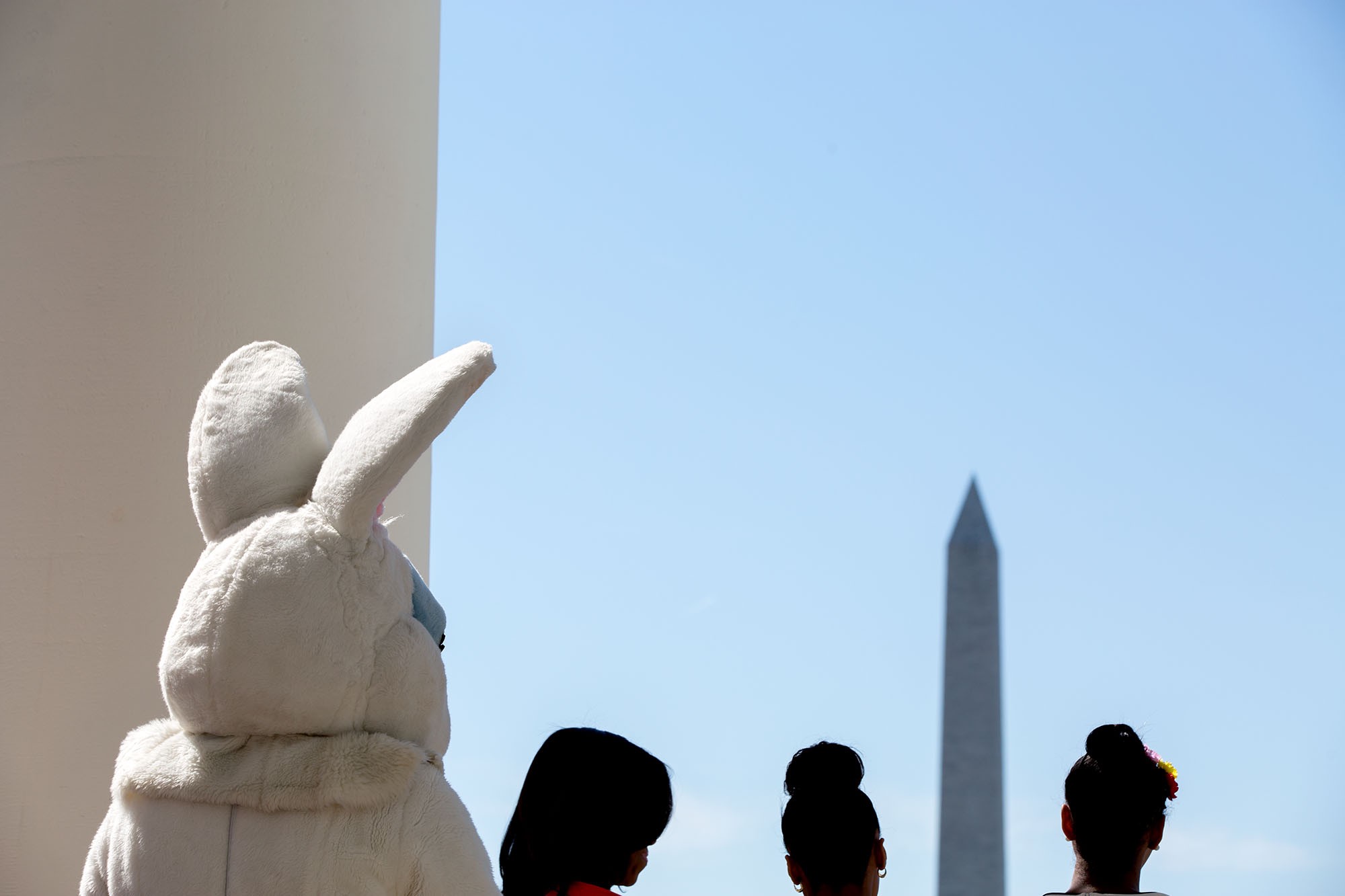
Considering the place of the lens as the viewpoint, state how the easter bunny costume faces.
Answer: facing away from the viewer and to the right of the viewer

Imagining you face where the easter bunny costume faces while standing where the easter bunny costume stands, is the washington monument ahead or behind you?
ahead

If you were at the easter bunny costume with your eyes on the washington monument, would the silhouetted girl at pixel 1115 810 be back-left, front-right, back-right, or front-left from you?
front-right

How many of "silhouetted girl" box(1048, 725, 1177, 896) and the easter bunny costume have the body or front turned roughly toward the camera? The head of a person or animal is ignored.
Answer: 0

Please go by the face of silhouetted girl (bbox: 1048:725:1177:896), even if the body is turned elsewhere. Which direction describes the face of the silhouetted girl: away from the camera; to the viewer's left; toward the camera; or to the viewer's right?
away from the camera

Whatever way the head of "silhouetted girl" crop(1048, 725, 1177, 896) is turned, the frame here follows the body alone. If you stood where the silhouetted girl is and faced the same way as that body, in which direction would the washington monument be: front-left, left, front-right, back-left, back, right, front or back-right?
front

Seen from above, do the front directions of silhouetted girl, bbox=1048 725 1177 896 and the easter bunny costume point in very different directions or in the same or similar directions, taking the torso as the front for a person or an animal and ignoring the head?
same or similar directions

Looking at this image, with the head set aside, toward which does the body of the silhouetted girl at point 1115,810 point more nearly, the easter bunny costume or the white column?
the white column

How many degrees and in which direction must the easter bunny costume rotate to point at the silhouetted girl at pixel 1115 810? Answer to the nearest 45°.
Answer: approximately 45° to its right

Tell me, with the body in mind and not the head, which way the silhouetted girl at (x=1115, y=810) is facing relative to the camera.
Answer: away from the camera

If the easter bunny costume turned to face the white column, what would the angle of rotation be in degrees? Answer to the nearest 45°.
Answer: approximately 45° to its left

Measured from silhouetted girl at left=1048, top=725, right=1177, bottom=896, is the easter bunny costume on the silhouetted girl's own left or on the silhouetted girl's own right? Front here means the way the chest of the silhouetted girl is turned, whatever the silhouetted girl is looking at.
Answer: on the silhouetted girl's own left

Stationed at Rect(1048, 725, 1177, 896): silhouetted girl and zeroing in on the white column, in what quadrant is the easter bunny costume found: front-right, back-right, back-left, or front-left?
front-left
